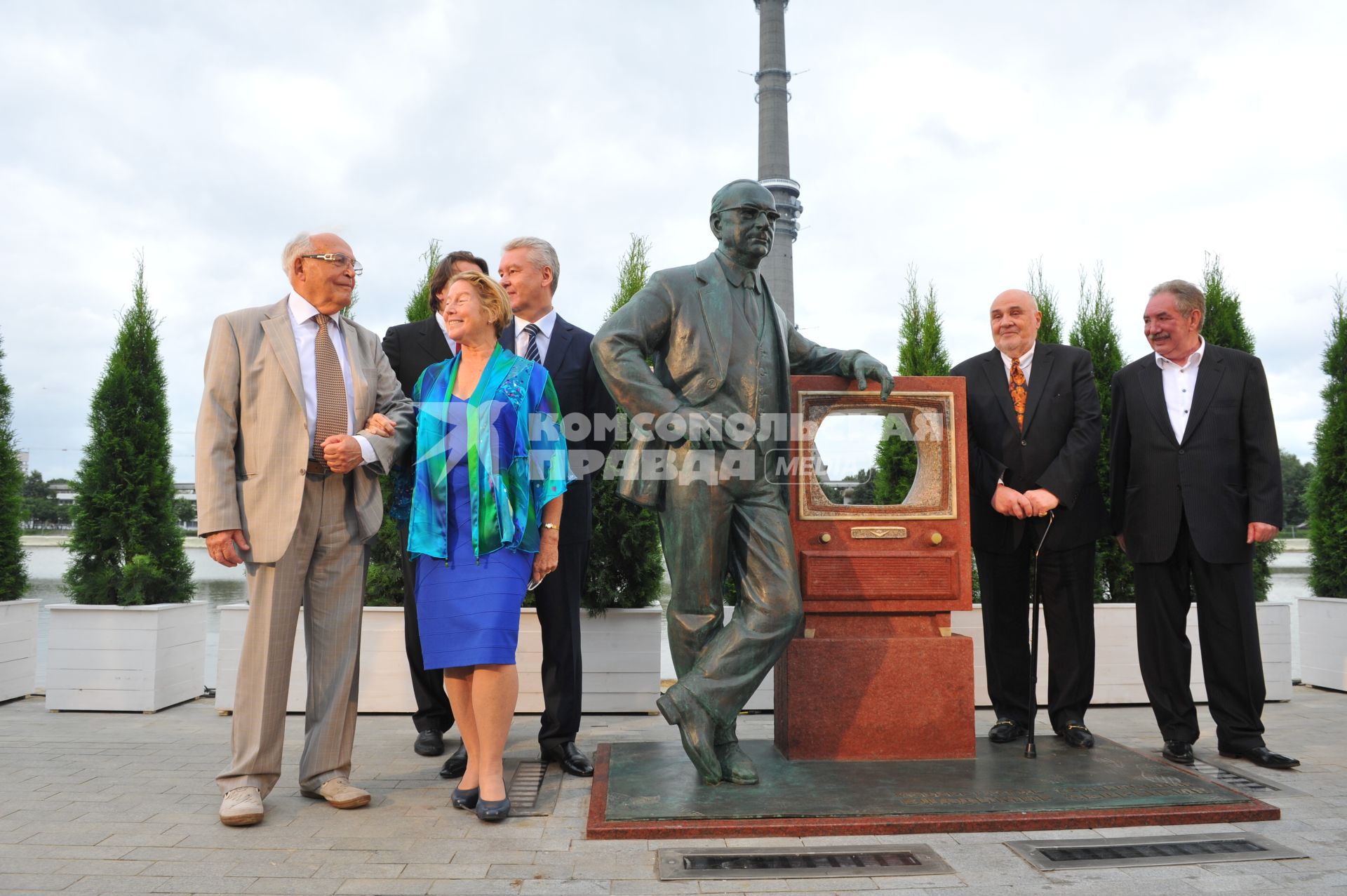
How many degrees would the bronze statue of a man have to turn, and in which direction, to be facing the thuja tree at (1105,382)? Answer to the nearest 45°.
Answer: approximately 90° to its left

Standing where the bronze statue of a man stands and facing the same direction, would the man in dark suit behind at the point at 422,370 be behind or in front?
behind

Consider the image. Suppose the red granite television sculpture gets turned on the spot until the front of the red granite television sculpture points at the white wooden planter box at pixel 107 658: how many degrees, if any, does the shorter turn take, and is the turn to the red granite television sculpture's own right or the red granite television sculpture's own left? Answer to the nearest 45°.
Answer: approximately 90° to the red granite television sculpture's own right

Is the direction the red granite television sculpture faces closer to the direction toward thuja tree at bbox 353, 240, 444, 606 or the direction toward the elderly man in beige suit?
the elderly man in beige suit

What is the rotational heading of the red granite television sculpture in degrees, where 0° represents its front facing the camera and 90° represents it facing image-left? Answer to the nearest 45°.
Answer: approximately 0°

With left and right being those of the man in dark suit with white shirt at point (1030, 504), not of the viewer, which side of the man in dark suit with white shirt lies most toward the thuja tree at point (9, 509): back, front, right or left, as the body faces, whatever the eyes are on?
right

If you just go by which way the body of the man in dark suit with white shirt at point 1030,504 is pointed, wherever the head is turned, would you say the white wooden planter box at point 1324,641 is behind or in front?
behind

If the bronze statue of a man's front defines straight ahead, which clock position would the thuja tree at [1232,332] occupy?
The thuja tree is roughly at 9 o'clock from the bronze statue of a man.

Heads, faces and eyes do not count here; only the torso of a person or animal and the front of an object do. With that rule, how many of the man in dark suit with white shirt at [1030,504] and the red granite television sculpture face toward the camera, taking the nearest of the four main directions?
2

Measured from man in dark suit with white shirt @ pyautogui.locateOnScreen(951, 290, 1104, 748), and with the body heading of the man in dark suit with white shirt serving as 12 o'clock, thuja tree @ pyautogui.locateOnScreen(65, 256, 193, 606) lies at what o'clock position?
The thuja tree is roughly at 3 o'clock from the man in dark suit with white shirt.

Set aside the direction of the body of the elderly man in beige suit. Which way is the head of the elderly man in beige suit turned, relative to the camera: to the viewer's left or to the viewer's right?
to the viewer's right
